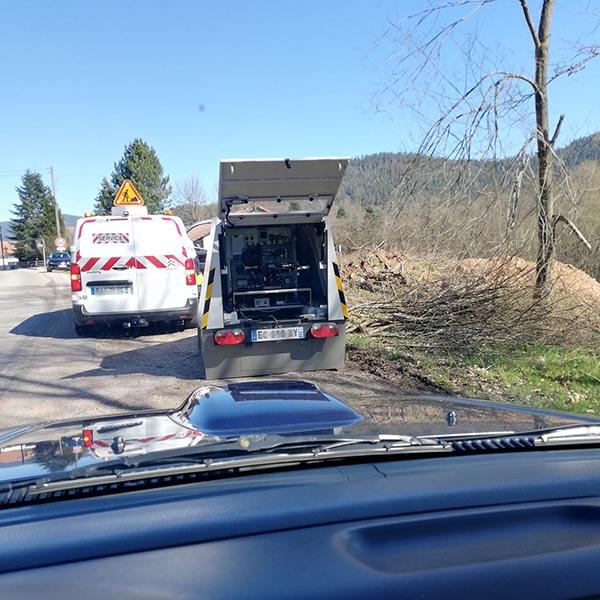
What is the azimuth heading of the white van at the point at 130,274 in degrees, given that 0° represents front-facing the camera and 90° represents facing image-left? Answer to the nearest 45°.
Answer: approximately 180°

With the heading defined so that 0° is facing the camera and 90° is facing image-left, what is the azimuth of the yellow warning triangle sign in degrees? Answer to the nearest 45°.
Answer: approximately 0°
